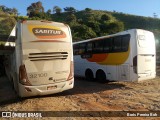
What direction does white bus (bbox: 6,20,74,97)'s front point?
away from the camera

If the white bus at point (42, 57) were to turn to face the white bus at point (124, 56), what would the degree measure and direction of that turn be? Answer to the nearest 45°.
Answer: approximately 45° to its right

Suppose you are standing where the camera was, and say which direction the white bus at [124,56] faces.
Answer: facing away from the viewer and to the left of the viewer

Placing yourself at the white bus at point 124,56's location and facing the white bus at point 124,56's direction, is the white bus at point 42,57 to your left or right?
on your left
